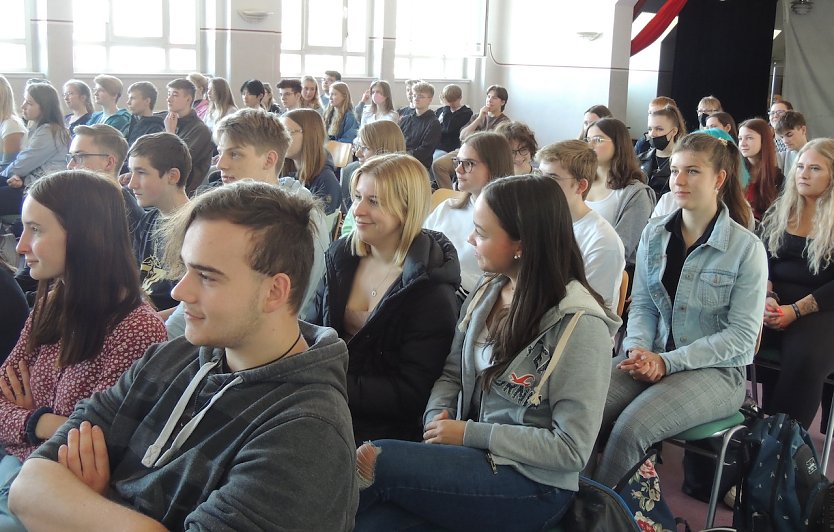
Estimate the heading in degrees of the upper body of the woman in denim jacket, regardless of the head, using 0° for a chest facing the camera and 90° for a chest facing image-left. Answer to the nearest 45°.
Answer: approximately 45°

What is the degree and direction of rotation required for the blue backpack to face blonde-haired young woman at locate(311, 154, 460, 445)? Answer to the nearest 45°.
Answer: approximately 135° to its right

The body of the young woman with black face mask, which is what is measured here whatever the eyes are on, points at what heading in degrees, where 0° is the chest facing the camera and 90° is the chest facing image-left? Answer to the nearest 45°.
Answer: approximately 45°

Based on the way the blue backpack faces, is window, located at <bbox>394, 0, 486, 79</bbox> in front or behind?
behind

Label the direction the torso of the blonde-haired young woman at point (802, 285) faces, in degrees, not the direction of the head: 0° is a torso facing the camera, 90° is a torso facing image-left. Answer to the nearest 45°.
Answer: approximately 45°

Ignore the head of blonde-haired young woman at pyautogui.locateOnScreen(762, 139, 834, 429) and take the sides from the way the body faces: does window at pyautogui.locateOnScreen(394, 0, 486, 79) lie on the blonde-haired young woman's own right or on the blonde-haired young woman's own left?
on the blonde-haired young woman's own right

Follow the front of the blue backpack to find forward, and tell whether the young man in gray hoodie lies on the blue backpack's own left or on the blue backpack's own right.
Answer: on the blue backpack's own right

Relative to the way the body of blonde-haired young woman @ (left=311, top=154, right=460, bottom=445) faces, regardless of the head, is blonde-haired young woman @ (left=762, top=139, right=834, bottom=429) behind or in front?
behind

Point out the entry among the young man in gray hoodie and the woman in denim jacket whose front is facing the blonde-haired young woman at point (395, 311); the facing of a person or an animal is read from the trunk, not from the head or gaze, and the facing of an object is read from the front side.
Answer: the woman in denim jacket

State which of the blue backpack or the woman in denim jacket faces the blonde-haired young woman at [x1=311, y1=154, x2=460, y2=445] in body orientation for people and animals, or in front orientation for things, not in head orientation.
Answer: the woman in denim jacket
